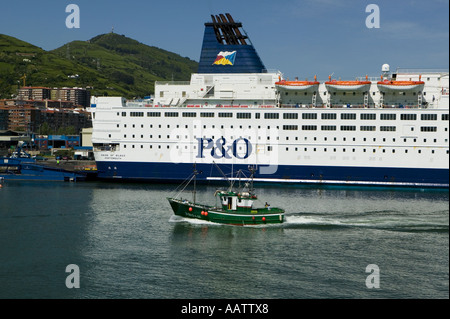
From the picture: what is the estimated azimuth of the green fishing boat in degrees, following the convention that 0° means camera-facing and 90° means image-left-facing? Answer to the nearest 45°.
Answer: approximately 90°

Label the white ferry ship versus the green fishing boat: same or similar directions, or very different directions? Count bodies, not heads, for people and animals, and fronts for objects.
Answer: very different directions

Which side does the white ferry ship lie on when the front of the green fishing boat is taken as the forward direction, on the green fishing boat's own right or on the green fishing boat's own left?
on the green fishing boat's own right

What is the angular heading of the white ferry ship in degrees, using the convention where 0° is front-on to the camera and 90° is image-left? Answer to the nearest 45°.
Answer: approximately 270°

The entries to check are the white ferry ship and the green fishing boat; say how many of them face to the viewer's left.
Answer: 1

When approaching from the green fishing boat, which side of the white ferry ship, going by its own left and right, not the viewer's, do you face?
right

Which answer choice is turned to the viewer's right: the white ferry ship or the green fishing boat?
the white ferry ship
